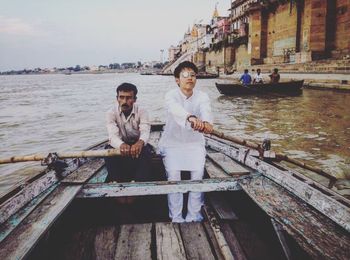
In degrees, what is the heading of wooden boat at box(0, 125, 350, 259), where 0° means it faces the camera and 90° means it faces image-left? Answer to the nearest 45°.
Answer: approximately 180°

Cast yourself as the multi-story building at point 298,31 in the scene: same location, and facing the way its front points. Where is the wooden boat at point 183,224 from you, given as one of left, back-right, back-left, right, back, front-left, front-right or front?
front-left

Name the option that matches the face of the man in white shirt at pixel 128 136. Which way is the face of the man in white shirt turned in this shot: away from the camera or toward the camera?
toward the camera

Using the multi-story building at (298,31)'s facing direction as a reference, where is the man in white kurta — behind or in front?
in front

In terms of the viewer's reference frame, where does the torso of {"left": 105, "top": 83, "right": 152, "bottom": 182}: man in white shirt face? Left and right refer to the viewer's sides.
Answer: facing the viewer

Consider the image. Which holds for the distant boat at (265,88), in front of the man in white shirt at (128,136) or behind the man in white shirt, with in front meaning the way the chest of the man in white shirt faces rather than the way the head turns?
behind

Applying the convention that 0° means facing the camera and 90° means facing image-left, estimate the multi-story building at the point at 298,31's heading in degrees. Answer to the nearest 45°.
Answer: approximately 45°
